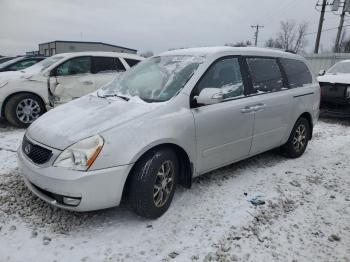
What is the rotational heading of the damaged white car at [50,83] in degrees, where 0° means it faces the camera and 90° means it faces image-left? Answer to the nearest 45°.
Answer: approximately 90°

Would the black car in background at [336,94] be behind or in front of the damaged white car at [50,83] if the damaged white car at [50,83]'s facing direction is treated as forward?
behind

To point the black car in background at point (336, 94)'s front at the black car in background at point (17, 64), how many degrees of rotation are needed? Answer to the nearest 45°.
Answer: approximately 90° to its right

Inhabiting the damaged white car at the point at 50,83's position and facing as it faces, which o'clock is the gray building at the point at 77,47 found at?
The gray building is roughly at 3 o'clock from the damaged white car.

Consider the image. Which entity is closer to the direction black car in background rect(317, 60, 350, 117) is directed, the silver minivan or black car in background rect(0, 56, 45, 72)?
the silver minivan

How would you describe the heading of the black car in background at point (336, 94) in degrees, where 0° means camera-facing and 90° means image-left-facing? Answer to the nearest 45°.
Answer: approximately 0°

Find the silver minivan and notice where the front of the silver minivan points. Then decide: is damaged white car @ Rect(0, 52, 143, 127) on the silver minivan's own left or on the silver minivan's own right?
on the silver minivan's own right

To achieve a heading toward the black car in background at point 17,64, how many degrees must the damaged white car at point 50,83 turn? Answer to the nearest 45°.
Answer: approximately 90° to its right

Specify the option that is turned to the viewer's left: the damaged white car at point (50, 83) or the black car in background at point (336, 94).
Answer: the damaged white car

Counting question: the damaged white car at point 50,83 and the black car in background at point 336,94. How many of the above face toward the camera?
1

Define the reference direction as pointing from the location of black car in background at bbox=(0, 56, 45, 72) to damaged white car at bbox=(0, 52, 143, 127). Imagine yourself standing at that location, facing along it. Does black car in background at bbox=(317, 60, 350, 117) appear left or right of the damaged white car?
left

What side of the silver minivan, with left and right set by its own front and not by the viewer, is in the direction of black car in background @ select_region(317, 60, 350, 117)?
back
